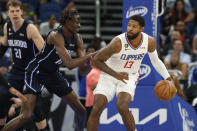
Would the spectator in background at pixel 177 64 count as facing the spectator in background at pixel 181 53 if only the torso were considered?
no

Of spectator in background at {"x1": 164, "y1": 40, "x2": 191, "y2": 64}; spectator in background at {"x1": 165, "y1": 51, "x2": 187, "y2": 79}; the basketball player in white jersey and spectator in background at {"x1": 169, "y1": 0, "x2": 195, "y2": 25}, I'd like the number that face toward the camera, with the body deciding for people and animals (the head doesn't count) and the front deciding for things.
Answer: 4

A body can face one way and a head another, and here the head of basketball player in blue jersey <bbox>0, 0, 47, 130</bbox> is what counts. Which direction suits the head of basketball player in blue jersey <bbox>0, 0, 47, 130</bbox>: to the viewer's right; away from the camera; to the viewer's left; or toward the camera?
toward the camera

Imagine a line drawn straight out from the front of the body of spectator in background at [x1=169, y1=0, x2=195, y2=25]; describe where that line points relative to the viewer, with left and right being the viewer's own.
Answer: facing the viewer

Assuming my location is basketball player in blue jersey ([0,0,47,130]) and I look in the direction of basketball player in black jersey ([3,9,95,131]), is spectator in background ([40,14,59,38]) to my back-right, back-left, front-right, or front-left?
back-left

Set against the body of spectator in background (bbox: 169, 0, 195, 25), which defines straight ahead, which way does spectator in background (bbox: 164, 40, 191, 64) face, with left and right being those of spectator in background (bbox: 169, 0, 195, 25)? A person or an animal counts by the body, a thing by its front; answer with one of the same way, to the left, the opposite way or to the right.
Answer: the same way

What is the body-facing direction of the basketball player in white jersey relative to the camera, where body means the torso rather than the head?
toward the camera

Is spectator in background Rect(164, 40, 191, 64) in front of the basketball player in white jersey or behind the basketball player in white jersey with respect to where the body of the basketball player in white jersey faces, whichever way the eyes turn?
behind

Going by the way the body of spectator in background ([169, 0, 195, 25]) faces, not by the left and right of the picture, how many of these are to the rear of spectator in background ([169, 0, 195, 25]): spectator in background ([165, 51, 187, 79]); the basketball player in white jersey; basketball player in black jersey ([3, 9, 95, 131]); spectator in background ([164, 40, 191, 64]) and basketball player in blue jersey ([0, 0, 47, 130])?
0

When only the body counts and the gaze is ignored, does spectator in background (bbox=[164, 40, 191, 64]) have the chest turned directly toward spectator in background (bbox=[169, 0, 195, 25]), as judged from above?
no

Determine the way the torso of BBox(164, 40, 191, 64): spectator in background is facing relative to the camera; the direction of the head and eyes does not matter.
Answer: toward the camera

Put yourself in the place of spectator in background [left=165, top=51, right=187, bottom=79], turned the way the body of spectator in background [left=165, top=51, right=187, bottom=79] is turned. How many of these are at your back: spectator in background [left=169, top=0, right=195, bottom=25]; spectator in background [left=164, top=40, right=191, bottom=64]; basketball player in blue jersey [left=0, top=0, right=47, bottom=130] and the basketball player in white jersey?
2

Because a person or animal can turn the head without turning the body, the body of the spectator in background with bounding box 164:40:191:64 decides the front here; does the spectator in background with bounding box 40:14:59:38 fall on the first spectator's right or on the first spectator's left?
on the first spectator's right

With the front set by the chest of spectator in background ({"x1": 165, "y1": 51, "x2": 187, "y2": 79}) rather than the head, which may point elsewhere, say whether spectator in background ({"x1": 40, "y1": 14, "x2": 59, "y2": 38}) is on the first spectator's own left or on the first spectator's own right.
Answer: on the first spectator's own right

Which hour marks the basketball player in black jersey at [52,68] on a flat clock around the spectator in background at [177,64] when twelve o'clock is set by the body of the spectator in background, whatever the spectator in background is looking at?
The basketball player in black jersey is roughly at 1 o'clock from the spectator in background.

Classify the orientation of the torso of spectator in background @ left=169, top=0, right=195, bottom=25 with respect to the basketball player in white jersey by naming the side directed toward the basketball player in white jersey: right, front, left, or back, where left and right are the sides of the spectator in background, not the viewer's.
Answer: front
